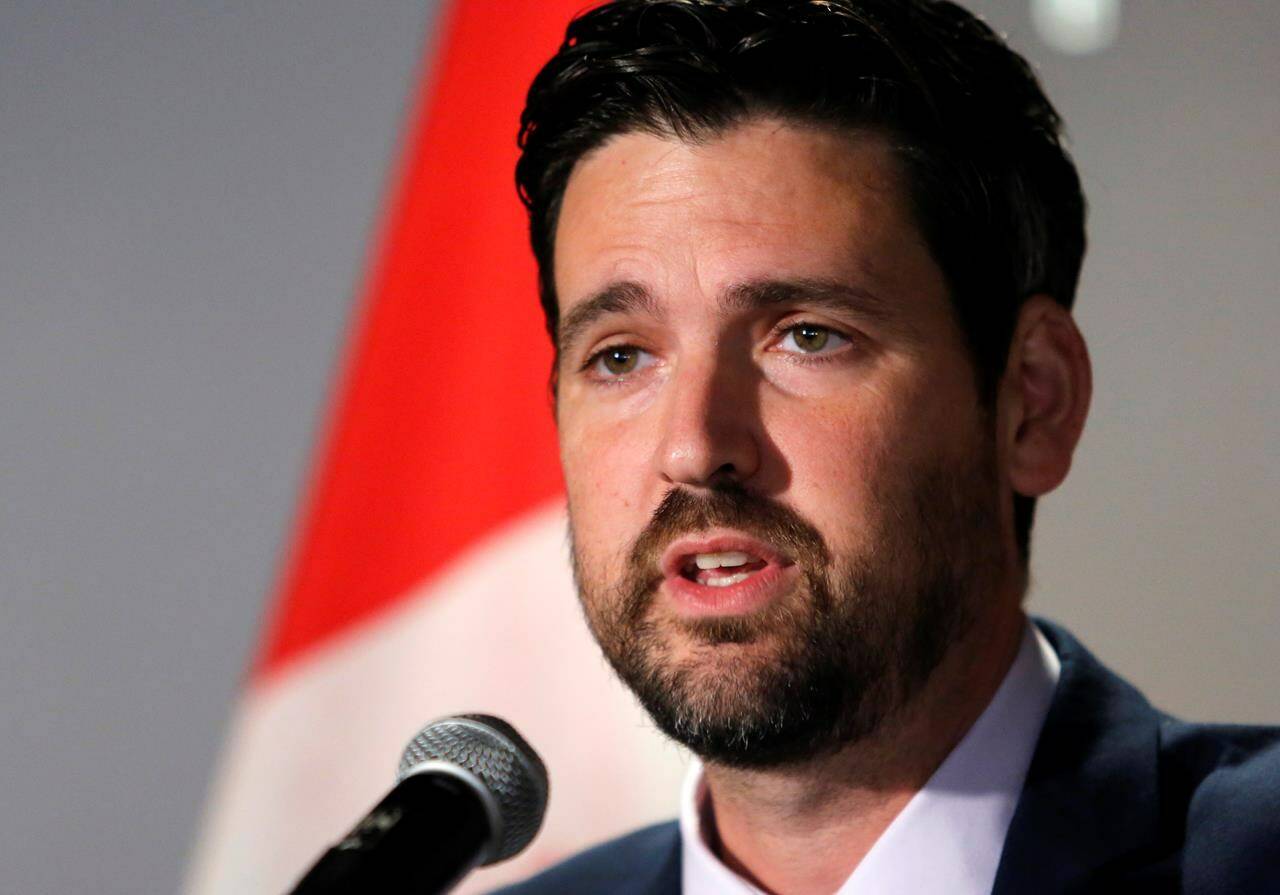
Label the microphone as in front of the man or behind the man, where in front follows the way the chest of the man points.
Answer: in front

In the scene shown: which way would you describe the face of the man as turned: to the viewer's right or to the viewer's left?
to the viewer's left

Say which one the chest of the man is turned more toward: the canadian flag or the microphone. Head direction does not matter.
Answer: the microphone

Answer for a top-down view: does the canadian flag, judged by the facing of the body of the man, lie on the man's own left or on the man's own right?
on the man's own right

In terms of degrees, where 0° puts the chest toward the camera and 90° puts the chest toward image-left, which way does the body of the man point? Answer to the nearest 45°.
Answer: approximately 45°
